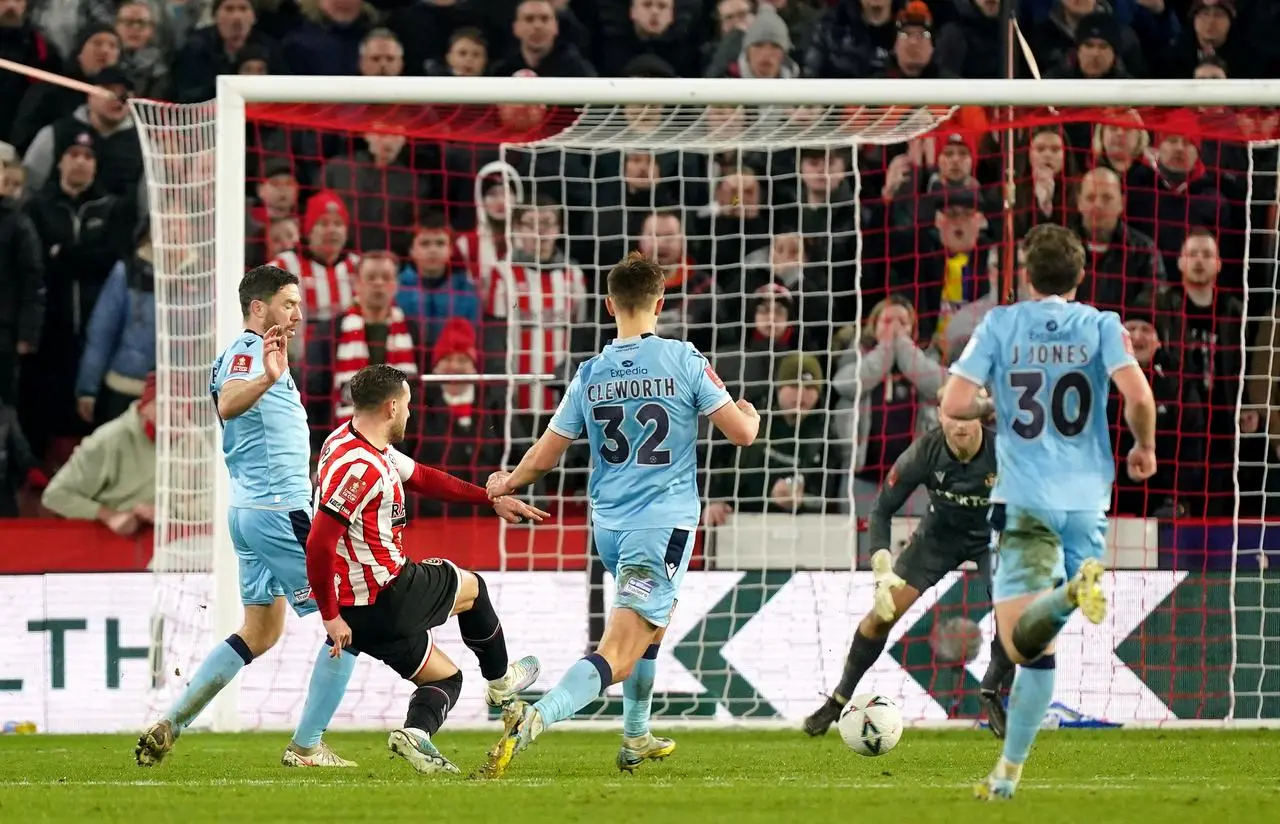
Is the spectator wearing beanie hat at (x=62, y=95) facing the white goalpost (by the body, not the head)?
yes

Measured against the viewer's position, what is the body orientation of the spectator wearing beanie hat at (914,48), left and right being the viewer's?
facing the viewer

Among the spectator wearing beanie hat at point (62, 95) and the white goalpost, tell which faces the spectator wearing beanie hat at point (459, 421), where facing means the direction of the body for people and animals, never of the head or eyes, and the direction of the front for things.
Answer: the spectator wearing beanie hat at point (62, 95)

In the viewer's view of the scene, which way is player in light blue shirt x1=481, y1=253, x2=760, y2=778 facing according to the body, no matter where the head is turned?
away from the camera

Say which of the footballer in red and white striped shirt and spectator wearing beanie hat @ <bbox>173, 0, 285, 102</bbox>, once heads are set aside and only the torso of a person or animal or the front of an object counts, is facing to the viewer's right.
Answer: the footballer in red and white striped shirt

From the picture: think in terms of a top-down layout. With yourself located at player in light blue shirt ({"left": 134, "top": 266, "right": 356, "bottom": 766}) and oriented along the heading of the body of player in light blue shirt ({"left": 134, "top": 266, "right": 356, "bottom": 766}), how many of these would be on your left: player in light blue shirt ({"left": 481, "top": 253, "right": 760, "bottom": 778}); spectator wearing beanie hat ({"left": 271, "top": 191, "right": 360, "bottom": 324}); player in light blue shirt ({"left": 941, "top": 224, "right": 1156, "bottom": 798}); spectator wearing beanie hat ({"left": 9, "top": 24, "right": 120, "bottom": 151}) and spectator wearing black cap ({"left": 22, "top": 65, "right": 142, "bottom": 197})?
3

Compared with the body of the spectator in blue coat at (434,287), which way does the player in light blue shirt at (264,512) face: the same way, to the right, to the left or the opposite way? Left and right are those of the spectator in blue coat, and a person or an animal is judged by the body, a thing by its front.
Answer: to the left

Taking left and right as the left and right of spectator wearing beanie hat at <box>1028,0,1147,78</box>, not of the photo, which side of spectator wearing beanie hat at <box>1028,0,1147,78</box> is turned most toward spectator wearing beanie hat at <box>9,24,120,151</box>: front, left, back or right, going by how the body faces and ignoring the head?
right

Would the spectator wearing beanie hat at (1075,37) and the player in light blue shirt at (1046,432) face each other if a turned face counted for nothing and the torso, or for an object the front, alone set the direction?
yes

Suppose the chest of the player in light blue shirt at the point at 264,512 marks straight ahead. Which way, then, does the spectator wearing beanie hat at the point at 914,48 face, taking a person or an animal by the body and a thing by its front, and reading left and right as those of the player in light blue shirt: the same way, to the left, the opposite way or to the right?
to the right

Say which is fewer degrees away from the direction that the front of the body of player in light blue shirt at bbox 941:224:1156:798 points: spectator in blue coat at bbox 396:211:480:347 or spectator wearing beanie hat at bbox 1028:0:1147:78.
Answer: the spectator wearing beanie hat

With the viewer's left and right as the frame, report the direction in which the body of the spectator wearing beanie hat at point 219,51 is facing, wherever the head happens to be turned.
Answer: facing the viewer

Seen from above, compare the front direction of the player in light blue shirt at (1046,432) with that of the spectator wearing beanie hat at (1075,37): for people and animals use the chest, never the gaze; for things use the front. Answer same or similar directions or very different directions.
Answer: very different directions

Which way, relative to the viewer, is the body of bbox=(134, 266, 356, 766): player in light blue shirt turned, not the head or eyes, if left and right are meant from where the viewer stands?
facing to the right of the viewer

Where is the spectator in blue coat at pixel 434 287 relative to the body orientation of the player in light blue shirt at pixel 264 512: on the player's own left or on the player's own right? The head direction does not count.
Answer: on the player's own left

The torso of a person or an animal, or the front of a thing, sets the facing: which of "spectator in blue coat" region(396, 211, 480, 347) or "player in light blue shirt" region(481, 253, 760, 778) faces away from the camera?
the player in light blue shirt
